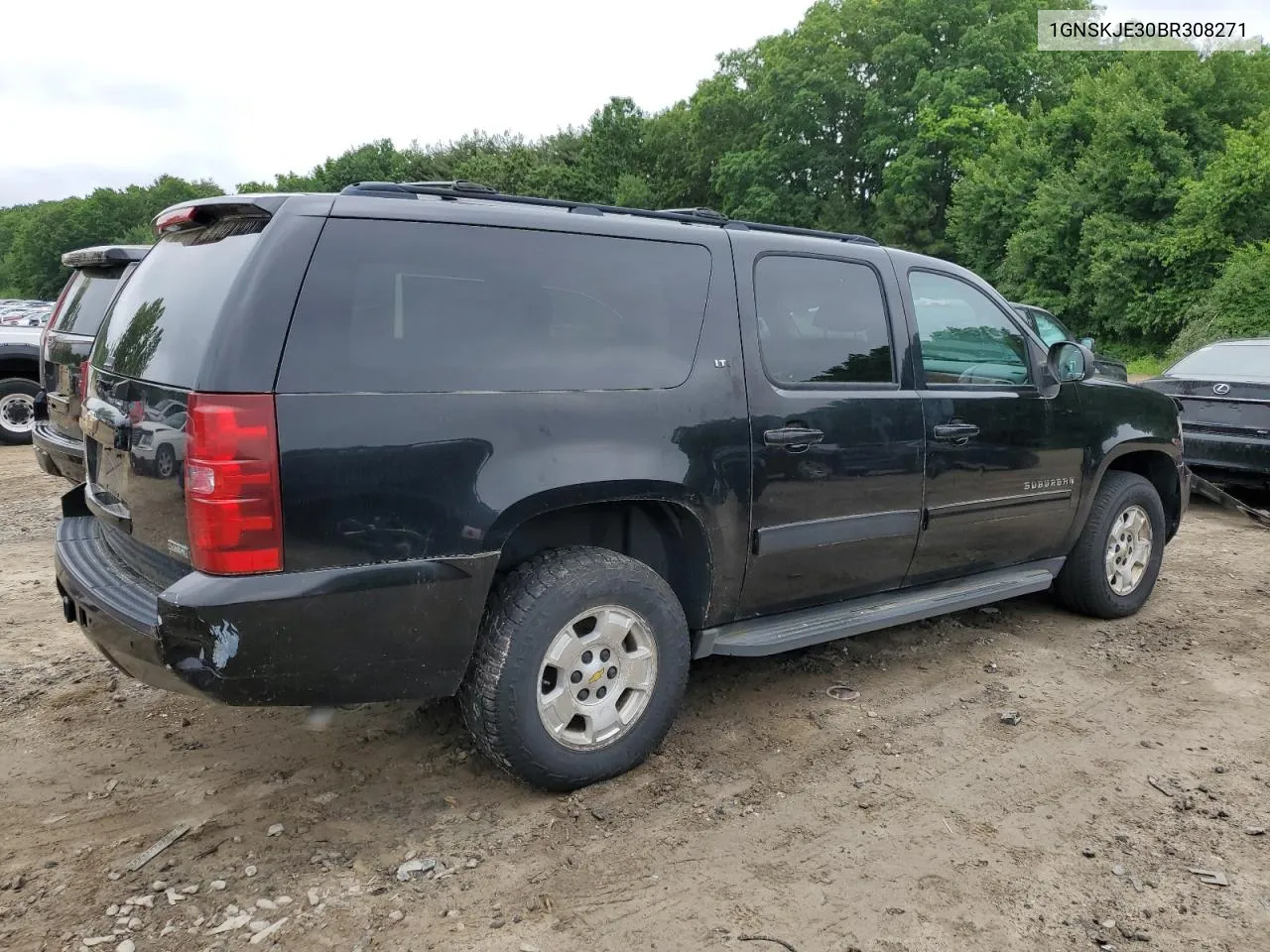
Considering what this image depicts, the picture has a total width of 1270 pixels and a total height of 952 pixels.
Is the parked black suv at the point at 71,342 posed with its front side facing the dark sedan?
no

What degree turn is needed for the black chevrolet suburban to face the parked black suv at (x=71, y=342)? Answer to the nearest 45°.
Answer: approximately 90° to its left

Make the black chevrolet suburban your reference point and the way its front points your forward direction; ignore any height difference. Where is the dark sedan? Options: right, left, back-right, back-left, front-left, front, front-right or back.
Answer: front

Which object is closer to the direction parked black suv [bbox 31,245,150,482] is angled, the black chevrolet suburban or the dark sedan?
the dark sedan

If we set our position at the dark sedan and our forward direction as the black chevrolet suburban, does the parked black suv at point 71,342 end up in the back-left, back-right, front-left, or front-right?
front-right

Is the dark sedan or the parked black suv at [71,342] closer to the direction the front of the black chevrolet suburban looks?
the dark sedan

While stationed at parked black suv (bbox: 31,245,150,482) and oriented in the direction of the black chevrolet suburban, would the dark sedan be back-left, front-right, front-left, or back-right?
front-left

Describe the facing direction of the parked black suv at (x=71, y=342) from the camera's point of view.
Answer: facing away from the viewer and to the right of the viewer

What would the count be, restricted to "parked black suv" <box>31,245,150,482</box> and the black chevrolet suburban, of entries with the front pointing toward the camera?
0

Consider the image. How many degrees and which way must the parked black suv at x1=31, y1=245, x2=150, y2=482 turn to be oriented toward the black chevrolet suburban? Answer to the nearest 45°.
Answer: approximately 135° to its right

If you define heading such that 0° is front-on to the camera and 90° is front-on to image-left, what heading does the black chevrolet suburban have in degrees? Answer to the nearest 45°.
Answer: approximately 225°

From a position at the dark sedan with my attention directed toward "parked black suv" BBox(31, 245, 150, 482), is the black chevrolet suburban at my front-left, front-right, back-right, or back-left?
front-left
